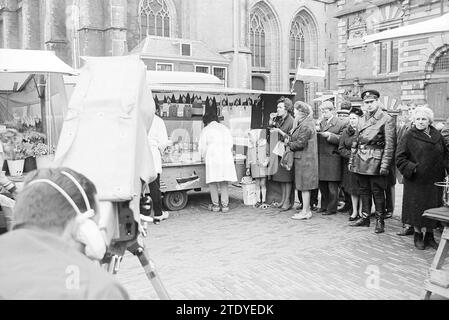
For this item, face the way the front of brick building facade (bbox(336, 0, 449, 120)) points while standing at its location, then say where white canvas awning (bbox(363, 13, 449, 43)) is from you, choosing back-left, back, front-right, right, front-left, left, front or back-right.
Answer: front-left

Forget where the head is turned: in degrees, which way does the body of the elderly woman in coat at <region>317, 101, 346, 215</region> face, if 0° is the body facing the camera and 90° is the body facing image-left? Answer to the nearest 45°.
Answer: approximately 45°

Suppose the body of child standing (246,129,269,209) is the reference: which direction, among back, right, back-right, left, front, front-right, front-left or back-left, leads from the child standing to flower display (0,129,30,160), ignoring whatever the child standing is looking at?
front-right

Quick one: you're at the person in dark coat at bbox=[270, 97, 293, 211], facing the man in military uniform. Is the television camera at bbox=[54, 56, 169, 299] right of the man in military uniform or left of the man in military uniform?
right

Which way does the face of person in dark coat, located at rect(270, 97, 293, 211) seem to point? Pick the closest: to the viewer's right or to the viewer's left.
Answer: to the viewer's left

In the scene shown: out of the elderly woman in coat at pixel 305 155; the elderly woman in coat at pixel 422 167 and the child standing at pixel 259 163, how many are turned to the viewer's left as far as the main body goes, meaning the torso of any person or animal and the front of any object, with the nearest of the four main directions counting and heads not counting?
1

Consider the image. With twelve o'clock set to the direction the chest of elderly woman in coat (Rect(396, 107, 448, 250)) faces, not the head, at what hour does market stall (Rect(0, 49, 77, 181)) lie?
The market stall is roughly at 3 o'clock from the elderly woman in coat.

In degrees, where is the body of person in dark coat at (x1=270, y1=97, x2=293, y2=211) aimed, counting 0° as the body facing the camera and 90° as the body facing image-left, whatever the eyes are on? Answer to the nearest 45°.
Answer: approximately 45°

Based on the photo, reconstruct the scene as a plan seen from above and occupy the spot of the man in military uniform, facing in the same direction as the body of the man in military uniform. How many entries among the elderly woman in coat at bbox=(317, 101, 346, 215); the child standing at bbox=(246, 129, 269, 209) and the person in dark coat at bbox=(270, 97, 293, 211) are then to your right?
3

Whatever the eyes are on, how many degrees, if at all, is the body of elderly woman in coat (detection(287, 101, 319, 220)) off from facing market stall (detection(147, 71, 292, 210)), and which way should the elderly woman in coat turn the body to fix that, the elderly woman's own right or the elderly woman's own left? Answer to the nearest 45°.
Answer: approximately 45° to the elderly woman's own right

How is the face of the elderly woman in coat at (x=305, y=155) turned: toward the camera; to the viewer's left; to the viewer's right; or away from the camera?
to the viewer's left

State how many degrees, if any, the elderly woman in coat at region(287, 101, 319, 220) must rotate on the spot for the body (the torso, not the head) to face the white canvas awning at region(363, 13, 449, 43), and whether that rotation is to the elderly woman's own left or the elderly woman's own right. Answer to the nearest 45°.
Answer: approximately 135° to the elderly woman's own left

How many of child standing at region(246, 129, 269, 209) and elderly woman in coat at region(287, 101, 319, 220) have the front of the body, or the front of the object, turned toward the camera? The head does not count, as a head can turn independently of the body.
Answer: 1

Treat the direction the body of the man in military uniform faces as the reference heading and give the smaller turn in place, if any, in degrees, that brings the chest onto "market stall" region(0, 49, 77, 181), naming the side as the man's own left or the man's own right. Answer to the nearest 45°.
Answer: approximately 45° to the man's own right

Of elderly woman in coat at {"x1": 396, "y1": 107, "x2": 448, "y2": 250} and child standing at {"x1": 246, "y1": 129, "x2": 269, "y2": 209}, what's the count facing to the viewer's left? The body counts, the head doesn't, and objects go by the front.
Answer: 0
